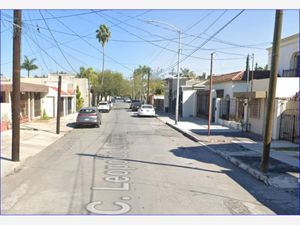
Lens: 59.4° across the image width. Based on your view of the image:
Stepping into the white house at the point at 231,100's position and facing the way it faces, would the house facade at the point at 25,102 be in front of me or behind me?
in front

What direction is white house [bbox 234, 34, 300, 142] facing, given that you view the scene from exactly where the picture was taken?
facing the viewer and to the left of the viewer

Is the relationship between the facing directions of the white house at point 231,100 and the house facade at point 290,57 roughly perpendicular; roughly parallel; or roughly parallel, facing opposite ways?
roughly parallel

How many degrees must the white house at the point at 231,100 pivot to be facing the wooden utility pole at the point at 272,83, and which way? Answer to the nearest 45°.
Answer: approximately 45° to its left

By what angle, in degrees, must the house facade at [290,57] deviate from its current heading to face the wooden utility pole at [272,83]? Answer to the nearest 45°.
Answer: approximately 45° to its left

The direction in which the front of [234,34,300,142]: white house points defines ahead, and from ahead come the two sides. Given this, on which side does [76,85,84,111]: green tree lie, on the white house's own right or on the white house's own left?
on the white house's own right

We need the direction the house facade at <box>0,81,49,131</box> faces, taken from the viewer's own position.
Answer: facing the viewer and to the right of the viewer

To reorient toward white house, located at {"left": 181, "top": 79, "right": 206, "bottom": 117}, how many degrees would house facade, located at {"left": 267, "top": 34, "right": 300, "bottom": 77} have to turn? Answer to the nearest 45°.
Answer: approximately 90° to its right

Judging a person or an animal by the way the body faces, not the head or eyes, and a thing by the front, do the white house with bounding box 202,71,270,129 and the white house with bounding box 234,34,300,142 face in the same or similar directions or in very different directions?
same or similar directions

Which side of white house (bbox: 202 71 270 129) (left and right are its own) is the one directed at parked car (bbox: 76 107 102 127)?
front

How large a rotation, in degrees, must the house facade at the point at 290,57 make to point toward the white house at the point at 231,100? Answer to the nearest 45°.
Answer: approximately 45° to its right

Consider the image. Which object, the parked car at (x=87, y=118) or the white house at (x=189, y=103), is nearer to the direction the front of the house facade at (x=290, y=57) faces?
the parked car
